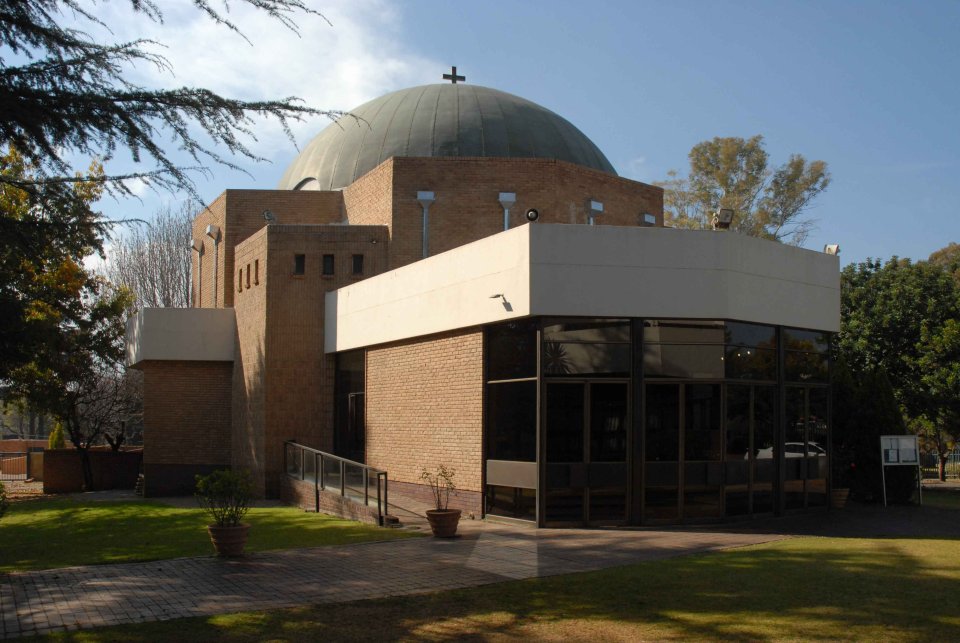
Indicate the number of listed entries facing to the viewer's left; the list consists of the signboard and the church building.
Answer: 0

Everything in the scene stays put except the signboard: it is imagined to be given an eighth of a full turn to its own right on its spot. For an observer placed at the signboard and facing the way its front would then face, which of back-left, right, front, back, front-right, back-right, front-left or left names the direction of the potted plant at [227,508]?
front

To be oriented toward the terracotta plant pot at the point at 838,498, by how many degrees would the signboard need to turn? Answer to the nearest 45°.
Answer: approximately 45° to its right

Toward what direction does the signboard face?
toward the camera

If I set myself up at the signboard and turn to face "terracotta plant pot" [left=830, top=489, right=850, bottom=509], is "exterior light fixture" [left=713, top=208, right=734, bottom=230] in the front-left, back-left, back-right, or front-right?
front-left

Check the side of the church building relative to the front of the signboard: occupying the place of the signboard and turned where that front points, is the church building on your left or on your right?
on your right

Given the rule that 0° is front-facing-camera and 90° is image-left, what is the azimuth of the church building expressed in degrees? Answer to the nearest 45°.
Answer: approximately 315°
